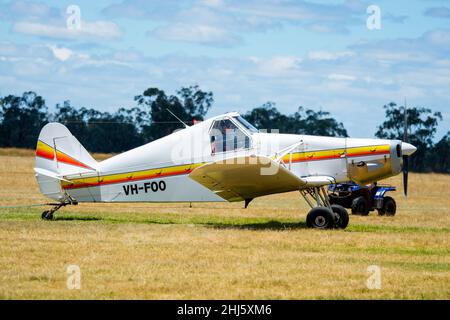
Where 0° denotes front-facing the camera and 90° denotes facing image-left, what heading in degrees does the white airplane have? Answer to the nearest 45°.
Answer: approximately 270°

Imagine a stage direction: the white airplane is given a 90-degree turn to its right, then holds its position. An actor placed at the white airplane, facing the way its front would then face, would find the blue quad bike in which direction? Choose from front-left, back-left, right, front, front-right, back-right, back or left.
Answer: back-left
